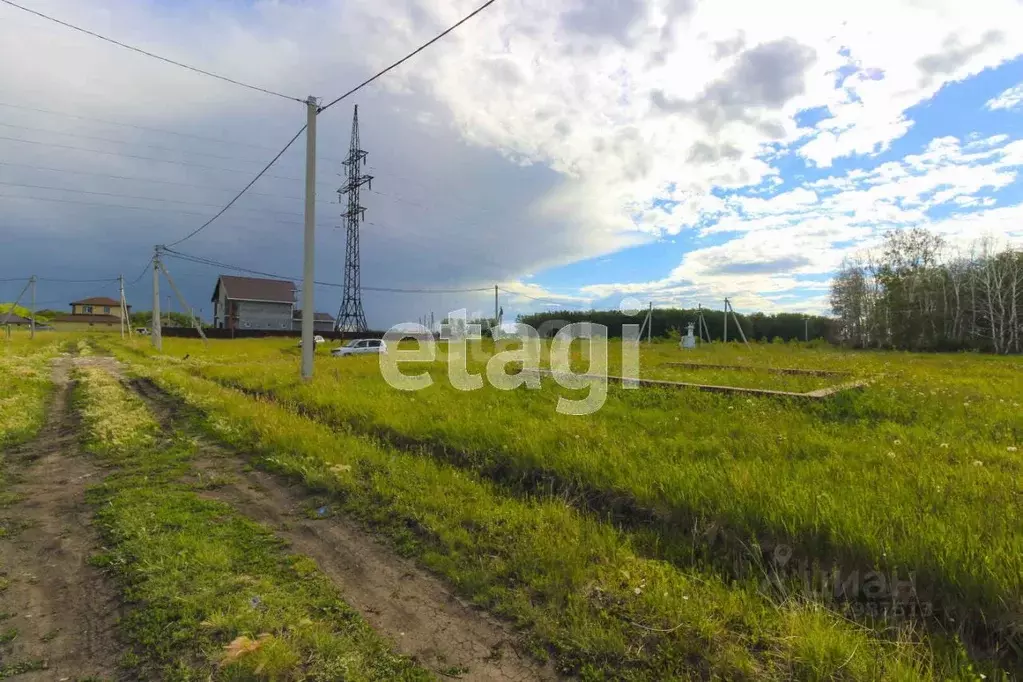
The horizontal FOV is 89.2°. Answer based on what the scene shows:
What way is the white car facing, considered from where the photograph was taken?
facing to the left of the viewer
